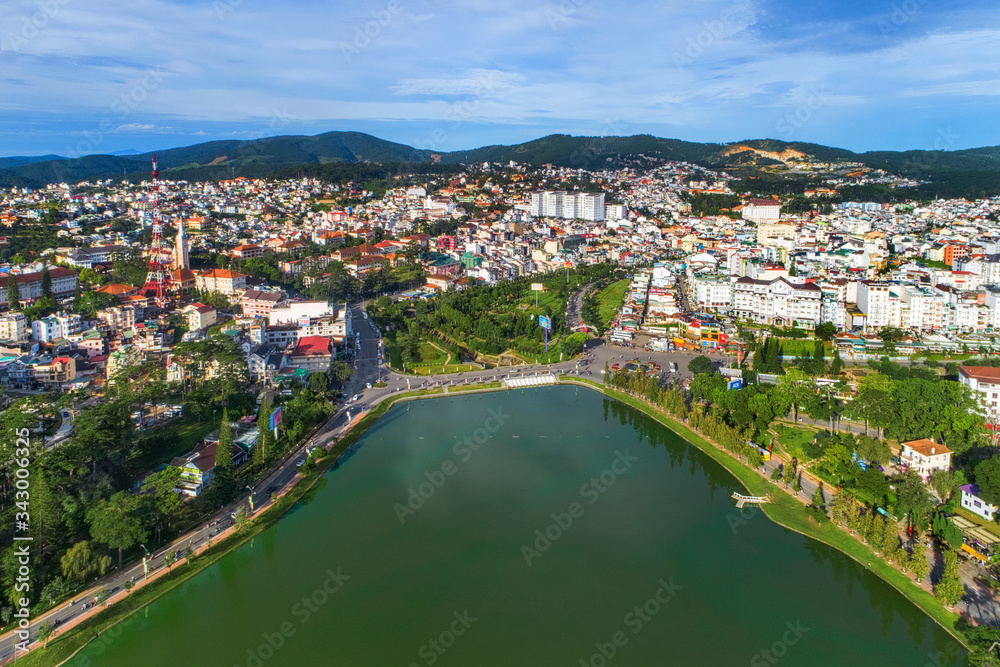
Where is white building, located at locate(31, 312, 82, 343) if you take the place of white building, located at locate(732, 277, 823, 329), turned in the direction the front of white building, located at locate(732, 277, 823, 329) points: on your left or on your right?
on your right

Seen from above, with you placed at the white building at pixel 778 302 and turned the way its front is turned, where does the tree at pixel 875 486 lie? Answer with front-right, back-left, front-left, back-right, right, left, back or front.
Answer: front

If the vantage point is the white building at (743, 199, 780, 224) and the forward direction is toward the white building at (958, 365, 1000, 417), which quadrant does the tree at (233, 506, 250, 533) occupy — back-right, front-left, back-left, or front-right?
front-right

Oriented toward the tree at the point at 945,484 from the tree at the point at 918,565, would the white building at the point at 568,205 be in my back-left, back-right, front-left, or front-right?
front-left

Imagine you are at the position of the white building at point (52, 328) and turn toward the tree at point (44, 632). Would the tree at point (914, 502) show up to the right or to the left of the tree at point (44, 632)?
left

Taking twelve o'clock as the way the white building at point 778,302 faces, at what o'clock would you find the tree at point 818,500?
The tree is roughly at 12 o'clock from the white building.

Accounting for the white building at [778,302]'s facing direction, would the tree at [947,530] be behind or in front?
in front

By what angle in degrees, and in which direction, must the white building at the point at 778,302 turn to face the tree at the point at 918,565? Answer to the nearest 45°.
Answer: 0° — it already faces it

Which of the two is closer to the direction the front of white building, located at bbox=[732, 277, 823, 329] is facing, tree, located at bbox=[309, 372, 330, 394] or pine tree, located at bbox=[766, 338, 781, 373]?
the pine tree

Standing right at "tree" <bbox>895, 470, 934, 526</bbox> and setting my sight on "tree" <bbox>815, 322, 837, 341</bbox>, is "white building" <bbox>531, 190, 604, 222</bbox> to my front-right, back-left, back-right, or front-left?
front-left

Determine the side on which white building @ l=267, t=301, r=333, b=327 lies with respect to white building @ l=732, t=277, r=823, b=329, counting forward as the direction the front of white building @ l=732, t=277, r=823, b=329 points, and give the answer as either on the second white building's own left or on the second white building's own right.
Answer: on the second white building's own right

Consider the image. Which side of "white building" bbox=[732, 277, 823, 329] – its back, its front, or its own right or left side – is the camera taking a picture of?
front

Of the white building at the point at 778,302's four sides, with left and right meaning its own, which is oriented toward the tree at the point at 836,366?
front

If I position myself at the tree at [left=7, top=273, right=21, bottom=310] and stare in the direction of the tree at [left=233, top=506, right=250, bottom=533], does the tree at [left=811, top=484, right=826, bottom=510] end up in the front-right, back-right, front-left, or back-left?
front-left

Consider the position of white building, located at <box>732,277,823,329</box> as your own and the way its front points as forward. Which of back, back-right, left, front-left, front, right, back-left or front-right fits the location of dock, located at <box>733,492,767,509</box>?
front

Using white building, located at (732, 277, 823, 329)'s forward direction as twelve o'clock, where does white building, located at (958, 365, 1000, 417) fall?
white building, located at (958, 365, 1000, 417) is roughly at 11 o'clock from white building, located at (732, 277, 823, 329).

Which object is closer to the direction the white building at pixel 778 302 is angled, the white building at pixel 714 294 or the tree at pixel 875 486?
the tree

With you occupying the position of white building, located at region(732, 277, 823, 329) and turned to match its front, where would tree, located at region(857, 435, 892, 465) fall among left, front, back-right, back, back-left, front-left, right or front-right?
front

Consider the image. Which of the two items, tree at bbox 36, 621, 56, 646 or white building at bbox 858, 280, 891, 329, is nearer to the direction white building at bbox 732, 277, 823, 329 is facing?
the tree

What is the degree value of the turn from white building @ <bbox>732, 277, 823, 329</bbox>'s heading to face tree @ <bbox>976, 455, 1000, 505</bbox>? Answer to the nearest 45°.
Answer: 0° — it already faces it

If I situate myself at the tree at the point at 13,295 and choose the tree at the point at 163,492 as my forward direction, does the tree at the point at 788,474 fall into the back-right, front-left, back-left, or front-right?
front-left

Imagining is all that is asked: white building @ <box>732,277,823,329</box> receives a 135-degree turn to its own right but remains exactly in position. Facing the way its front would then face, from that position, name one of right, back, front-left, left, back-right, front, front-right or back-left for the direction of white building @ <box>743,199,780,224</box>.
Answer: front-right

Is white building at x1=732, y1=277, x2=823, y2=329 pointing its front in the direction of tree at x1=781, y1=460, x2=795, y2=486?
yes
